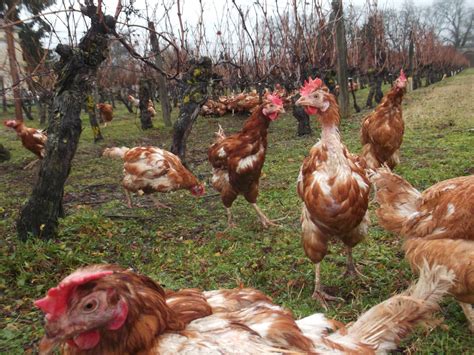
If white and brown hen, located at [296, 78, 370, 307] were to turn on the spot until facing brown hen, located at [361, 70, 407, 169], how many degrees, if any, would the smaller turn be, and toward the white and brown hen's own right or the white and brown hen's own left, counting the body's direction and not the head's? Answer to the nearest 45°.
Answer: approximately 180°

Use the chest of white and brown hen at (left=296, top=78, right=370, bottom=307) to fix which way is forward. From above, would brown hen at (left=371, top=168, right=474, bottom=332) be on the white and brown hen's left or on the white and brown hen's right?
on the white and brown hen's left

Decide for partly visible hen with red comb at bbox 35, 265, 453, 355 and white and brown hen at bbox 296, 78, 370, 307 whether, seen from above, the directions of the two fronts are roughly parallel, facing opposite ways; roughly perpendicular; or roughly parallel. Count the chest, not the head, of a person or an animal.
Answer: roughly perpendicular

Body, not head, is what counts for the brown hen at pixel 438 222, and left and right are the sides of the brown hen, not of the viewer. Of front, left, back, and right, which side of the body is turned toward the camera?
right

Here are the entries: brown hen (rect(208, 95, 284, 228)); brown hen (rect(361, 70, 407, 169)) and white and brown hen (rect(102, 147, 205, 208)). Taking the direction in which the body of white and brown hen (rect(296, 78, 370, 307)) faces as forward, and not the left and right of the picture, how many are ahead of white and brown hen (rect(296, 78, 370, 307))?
0

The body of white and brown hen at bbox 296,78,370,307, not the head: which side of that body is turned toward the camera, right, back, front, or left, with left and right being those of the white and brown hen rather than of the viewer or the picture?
front

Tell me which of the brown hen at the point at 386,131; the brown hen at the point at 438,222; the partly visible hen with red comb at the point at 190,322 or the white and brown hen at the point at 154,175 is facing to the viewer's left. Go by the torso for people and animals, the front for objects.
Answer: the partly visible hen with red comb

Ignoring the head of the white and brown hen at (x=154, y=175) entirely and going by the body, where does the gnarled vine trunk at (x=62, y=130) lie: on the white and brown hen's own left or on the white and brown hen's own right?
on the white and brown hen's own right

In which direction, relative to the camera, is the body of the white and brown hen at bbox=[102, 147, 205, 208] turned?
to the viewer's right

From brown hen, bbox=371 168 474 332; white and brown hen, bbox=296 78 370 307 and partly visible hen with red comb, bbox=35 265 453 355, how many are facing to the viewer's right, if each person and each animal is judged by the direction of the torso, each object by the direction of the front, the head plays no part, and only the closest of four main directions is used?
1

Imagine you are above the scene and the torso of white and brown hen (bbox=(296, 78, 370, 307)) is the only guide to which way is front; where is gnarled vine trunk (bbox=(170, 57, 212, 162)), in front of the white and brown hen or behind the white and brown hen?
behind

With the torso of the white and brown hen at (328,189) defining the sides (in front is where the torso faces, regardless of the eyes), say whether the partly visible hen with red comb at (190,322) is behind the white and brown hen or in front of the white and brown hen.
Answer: in front

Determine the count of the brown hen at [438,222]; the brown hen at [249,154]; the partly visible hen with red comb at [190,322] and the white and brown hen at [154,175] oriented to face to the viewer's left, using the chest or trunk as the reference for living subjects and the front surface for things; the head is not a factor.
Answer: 1

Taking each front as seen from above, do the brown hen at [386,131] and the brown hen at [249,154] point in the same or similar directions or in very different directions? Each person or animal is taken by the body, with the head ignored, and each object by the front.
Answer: same or similar directions

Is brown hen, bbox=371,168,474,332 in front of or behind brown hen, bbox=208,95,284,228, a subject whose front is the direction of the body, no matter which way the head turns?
in front

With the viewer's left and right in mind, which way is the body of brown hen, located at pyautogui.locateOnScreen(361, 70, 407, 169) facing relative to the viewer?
facing the viewer and to the right of the viewer

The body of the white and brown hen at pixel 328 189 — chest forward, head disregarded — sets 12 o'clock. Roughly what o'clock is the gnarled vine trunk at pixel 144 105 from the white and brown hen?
The gnarled vine trunk is roughly at 5 o'clock from the white and brown hen.

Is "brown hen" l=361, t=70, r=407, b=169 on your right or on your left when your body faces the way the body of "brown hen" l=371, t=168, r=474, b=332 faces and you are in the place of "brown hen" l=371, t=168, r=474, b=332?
on your left

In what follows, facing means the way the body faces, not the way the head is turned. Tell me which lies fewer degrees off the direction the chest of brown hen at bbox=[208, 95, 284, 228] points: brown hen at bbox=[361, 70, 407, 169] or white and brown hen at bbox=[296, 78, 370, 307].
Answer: the white and brown hen
